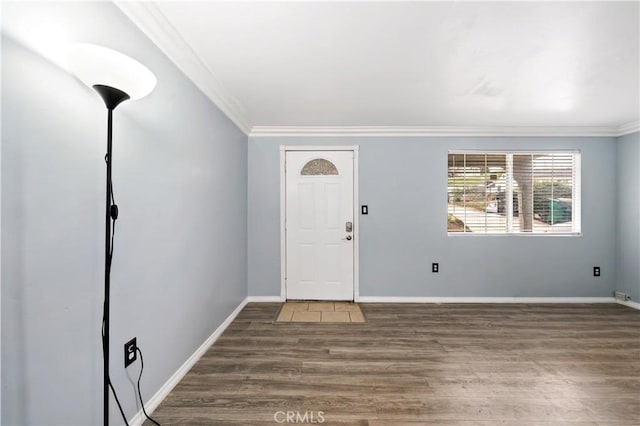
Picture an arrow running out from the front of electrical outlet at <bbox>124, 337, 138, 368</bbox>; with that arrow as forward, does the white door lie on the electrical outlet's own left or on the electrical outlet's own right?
on the electrical outlet's own left

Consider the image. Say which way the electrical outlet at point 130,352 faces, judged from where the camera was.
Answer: facing the viewer and to the right of the viewer
